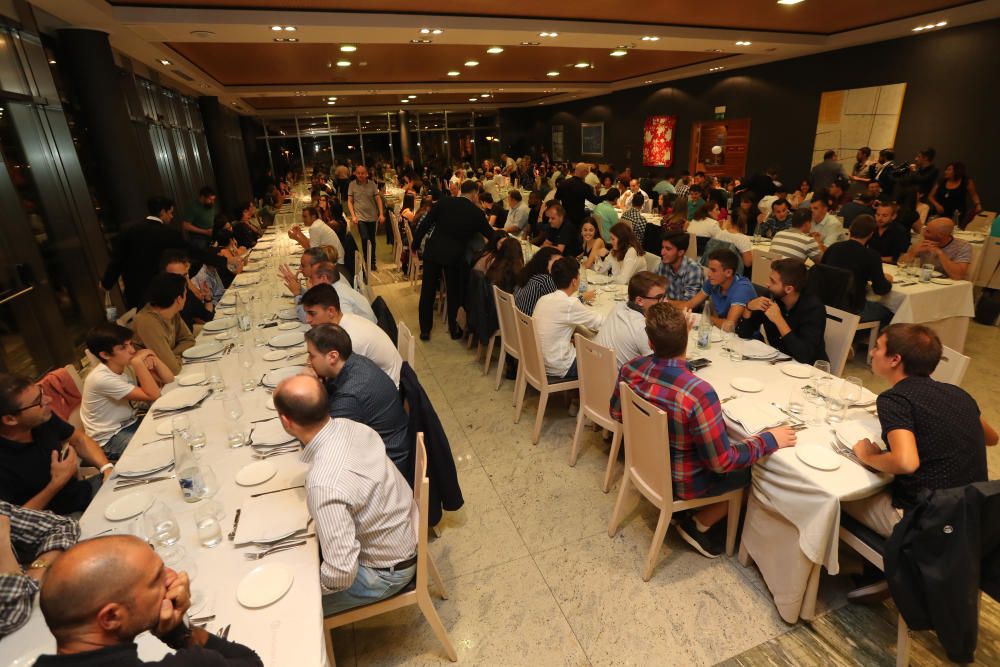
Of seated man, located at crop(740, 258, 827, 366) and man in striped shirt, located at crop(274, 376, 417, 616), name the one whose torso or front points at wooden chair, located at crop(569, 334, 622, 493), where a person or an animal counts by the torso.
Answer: the seated man

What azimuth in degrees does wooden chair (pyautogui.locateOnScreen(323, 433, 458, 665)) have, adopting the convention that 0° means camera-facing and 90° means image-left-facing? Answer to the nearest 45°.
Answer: approximately 90°

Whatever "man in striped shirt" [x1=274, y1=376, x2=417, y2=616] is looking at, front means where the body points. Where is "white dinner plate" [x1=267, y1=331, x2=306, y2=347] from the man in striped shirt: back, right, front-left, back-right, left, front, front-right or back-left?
front-right

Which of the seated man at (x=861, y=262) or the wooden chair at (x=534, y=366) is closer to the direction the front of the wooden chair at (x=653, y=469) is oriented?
the seated man

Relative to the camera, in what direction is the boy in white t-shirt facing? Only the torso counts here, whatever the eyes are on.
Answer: to the viewer's right

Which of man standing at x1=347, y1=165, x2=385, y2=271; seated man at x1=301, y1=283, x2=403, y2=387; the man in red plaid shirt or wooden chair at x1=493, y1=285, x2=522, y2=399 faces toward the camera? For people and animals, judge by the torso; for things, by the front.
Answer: the man standing

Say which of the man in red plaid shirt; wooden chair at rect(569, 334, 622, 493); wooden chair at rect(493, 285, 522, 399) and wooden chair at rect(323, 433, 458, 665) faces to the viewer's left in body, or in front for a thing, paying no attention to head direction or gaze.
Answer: wooden chair at rect(323, 433, 458, 665)

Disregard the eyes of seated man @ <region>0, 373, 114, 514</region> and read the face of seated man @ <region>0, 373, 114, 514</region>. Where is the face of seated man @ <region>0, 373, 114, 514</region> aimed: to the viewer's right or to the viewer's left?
to the viewer's right

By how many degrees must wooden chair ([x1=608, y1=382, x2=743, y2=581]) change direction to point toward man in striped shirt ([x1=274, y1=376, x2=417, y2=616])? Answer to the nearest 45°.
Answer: approximately 180°

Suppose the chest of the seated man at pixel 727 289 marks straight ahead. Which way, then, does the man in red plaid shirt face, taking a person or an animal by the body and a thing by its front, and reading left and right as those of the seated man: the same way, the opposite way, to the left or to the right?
the opposite way
